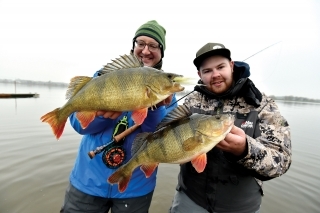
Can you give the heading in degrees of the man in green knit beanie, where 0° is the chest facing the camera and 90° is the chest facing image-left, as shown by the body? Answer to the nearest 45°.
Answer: approximately 0°
